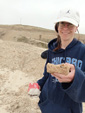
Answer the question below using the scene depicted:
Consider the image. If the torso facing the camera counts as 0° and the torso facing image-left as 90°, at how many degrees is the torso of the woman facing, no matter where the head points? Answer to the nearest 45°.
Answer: approximately 0°
